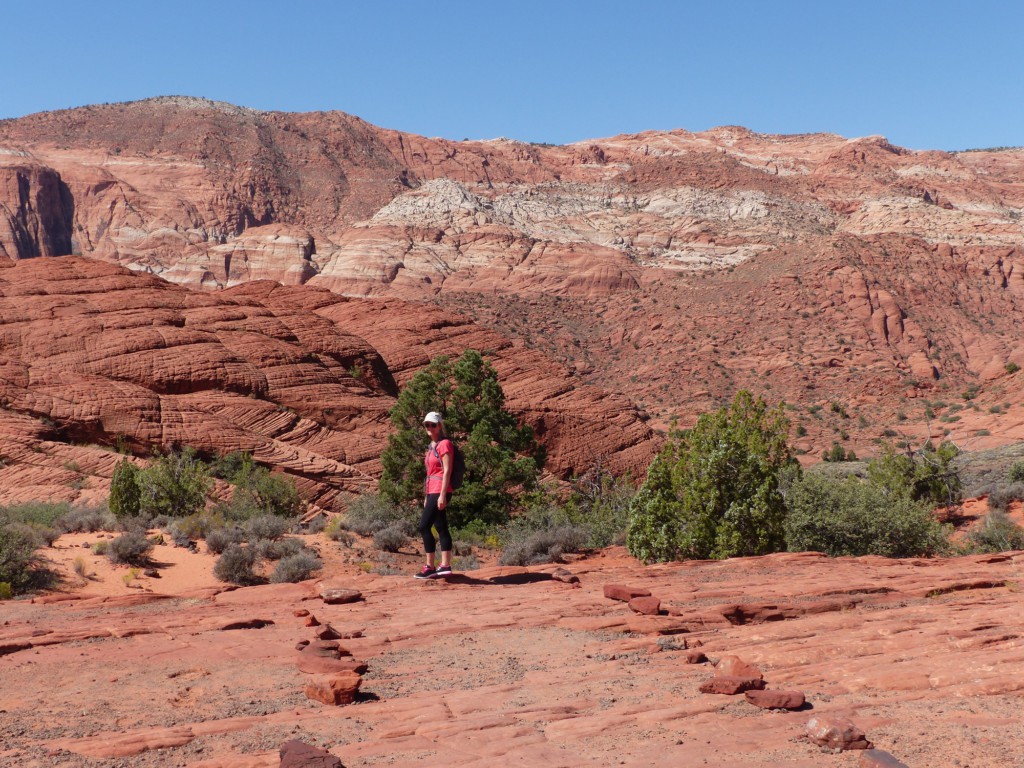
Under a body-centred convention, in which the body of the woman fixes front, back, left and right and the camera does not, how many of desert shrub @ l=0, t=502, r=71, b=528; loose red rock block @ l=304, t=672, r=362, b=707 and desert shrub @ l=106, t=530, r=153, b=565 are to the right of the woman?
2

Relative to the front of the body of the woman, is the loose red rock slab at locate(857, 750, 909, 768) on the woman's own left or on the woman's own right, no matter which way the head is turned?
on the woman's own left

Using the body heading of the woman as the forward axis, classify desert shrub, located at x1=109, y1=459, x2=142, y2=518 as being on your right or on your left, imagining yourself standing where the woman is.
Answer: on your right

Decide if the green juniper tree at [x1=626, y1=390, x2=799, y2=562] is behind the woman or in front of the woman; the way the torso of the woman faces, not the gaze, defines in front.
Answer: behind

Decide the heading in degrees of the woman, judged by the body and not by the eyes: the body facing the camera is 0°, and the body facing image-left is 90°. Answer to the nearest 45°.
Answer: approximately 45°

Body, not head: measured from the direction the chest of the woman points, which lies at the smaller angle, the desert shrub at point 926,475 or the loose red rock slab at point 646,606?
the loose red rock slab

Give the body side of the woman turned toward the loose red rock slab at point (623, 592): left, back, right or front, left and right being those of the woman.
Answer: left

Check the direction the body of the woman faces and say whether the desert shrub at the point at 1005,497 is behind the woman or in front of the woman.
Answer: behind
